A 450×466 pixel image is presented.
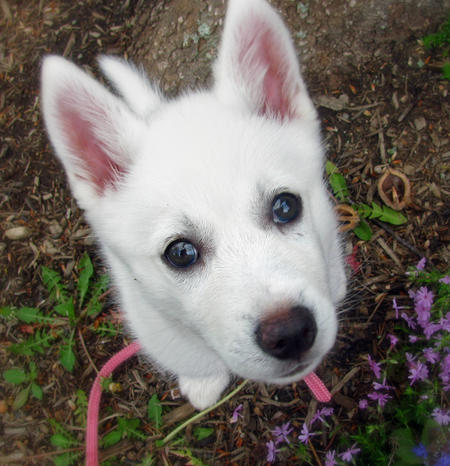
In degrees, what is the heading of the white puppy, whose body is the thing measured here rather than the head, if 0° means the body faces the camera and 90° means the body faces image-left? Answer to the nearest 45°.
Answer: approximately 0°
